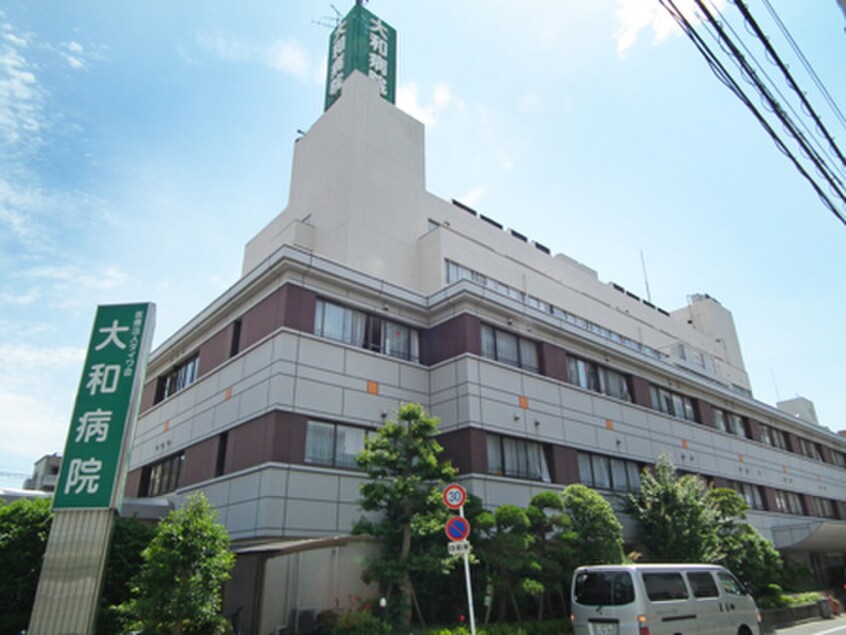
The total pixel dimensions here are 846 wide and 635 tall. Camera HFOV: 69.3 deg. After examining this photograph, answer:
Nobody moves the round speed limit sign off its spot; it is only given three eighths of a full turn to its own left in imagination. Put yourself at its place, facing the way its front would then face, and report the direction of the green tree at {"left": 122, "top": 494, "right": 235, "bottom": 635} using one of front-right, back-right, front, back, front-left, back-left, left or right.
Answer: back-left

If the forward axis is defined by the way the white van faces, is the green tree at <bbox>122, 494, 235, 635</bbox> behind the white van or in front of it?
behind

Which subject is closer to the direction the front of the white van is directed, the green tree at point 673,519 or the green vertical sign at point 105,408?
the green tree

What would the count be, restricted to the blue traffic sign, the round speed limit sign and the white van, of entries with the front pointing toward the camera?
2

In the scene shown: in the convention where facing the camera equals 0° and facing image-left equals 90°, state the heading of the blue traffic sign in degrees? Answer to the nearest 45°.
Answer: approximately 0°

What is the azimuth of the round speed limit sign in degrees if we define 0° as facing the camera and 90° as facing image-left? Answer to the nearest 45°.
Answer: approximately 0°

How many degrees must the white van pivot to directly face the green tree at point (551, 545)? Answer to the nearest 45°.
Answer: approximately 90° to its left

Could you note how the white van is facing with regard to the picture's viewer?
facing away from the viewer and to the right of the viewer

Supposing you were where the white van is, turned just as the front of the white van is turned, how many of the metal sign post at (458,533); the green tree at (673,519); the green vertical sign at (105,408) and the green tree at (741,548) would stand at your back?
2
